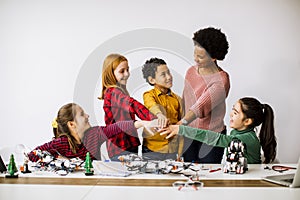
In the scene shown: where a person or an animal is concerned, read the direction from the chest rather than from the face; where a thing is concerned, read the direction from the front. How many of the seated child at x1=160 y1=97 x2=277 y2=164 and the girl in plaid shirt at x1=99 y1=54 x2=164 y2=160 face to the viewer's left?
1

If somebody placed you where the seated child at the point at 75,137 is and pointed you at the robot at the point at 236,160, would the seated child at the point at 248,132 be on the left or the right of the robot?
left

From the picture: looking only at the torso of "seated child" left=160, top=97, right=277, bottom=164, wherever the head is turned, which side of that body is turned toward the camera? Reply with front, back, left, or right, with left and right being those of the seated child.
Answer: left

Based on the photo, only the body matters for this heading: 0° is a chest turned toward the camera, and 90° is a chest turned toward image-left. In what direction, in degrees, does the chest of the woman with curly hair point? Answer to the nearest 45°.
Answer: approximately 45°

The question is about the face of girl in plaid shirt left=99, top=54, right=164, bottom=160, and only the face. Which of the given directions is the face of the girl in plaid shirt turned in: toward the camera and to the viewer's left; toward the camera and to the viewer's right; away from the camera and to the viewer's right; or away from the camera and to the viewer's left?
toward the camera and to the viewer's right

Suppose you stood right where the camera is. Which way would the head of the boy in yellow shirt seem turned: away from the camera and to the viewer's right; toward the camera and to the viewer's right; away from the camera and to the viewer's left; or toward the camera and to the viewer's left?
toward the camera and to the viewer's right

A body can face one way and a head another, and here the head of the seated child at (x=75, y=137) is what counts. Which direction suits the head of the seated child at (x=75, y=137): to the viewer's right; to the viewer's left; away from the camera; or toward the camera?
to the viewer's right

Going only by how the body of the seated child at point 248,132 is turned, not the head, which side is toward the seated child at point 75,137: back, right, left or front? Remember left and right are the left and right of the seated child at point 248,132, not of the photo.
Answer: front

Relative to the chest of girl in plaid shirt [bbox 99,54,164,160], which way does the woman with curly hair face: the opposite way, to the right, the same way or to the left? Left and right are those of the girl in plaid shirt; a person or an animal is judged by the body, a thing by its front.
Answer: to the right

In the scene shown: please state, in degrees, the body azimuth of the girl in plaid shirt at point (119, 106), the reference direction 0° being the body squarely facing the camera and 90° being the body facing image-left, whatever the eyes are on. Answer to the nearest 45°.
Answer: approximately 315°

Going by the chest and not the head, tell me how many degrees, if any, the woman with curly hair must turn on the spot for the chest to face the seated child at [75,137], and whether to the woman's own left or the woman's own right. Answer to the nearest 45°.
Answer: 0° — they already face them

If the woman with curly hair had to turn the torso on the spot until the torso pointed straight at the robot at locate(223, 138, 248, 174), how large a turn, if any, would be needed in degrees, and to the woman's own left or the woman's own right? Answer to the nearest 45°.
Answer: approximately 45° to the woman's own left
